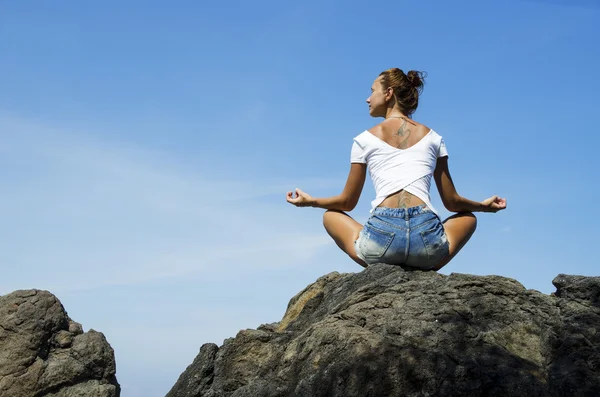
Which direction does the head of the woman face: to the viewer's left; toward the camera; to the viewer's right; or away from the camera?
to the viewer's left

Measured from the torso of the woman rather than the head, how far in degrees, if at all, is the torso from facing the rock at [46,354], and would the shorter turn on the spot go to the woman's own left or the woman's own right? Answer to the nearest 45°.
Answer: approximately 90° to the woman's own left

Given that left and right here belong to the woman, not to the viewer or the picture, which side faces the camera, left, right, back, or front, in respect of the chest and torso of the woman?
back
